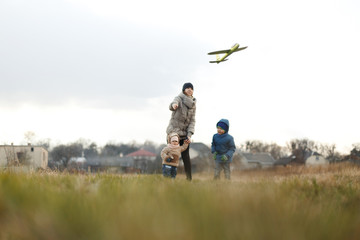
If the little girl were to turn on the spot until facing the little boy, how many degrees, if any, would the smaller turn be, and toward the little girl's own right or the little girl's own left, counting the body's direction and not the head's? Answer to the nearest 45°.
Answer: approximately 135° to the little girl's own left

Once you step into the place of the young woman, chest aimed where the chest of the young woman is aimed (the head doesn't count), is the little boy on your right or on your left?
on your left

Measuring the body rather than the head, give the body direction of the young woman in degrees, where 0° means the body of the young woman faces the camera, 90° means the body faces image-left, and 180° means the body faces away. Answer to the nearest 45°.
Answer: approximately 315°

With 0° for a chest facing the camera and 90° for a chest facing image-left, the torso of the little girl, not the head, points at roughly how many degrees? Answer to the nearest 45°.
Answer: approximately 0°
